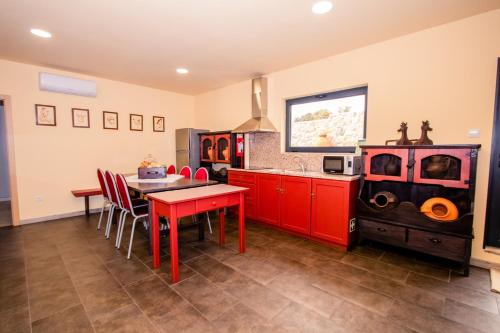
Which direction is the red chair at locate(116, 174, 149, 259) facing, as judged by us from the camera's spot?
facing away from the viewer and to the right of the viewer

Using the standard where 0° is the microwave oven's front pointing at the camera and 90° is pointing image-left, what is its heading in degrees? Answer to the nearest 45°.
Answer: approximately 45°
